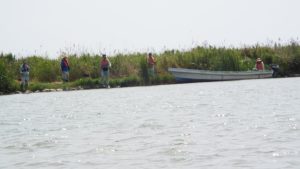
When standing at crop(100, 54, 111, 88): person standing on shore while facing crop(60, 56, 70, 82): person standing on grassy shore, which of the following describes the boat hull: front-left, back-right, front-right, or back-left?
back-right

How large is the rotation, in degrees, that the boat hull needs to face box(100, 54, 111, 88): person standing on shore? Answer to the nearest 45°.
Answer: approximately 45° to its left

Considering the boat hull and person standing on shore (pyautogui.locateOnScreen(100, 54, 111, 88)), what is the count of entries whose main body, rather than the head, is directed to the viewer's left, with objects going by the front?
1

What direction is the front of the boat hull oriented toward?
to the viewer's left

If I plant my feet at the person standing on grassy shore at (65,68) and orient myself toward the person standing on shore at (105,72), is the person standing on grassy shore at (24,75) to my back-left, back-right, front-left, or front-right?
back-right

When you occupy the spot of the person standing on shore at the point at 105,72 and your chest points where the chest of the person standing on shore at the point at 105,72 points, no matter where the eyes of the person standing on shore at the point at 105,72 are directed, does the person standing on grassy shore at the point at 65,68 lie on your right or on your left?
on your right

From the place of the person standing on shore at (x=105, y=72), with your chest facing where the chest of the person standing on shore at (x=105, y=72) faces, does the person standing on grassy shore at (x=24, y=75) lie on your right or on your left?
on your right

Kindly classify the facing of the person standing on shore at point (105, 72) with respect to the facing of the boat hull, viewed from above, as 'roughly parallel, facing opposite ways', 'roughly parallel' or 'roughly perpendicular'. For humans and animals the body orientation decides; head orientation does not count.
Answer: roughly perpendicular

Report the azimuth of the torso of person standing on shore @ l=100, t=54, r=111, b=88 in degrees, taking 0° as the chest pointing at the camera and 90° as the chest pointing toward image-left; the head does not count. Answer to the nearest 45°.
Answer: approximately 0°
